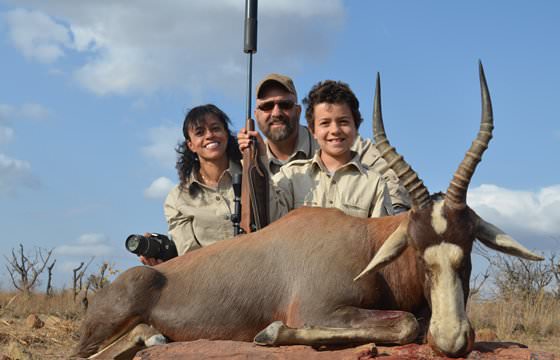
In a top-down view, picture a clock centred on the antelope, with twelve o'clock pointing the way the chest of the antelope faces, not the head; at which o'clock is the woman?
The woman is roughly at 8 o'clock from the antelope.

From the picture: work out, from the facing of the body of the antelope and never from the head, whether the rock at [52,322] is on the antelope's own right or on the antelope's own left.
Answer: on the antelope's own left

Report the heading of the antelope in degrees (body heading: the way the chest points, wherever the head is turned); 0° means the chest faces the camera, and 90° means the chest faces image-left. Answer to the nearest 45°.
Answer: approximately 270°

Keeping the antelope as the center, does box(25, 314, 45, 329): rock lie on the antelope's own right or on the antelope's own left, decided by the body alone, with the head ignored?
on the antelope's own left
